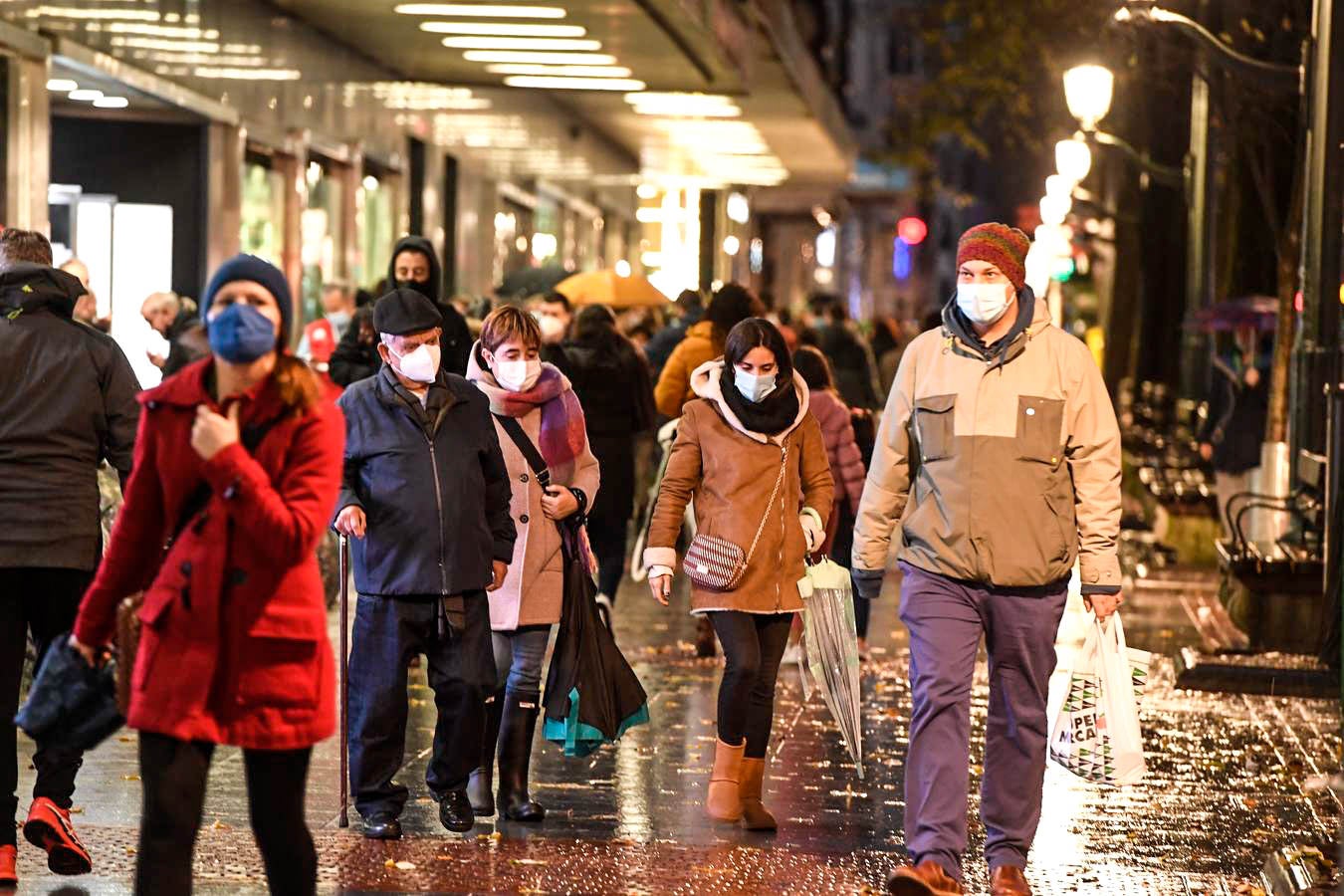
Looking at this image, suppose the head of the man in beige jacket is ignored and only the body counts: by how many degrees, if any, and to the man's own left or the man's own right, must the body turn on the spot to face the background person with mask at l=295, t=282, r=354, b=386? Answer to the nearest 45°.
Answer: approximately 135° to the man's own right

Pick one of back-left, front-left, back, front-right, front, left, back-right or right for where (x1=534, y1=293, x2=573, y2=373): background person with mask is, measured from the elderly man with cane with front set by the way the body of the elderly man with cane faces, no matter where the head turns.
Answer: back

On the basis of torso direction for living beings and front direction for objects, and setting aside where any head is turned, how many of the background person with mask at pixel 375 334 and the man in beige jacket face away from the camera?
0

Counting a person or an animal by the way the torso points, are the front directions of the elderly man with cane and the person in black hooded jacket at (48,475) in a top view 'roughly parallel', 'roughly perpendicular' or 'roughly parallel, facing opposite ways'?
roughly parallel, facing opposite ways

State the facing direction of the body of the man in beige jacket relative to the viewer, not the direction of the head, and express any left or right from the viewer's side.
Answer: facing the viewer

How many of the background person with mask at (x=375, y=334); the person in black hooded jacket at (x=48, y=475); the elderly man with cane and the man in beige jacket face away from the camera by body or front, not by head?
1

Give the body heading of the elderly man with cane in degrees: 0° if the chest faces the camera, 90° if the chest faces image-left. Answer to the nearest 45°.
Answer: approximately 0°

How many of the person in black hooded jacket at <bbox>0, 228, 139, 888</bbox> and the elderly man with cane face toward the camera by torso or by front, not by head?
1

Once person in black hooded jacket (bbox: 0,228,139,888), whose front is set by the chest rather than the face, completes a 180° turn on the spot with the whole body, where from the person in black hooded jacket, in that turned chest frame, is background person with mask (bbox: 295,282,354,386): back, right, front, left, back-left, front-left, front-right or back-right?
back

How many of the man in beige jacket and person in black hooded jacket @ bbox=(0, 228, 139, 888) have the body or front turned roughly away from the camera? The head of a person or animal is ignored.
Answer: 1

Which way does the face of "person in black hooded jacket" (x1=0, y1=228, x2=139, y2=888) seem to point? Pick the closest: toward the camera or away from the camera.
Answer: away from the camera

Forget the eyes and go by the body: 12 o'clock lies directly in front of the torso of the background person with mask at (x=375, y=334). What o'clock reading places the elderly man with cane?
The elderly man with cane is roughly at 12 o'clock from the background person with mask.

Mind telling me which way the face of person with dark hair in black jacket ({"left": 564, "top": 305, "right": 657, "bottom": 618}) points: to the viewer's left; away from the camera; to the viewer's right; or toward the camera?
away from the camera

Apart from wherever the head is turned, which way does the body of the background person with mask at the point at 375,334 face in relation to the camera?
toward the camera

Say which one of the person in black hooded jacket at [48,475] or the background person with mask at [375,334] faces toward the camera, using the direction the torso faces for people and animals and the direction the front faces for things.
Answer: the background person with mask

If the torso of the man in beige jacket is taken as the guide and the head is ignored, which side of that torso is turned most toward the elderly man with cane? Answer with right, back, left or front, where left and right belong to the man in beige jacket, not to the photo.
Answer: right

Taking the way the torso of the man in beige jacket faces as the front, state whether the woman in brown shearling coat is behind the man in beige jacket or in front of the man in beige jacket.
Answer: behind

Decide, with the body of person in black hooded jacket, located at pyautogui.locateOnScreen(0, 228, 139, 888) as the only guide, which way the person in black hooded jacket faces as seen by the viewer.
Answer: away from the camera

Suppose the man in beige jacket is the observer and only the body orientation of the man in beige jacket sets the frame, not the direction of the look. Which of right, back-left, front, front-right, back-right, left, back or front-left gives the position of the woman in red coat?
front-right

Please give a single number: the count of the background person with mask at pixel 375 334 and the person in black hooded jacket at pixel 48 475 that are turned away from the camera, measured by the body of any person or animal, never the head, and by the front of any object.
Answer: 1

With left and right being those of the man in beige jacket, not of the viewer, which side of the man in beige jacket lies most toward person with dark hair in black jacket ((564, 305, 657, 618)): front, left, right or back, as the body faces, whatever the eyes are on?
back

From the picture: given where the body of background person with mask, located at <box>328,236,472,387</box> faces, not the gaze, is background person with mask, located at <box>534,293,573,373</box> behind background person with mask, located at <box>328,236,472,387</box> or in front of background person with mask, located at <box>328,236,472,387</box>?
behind
